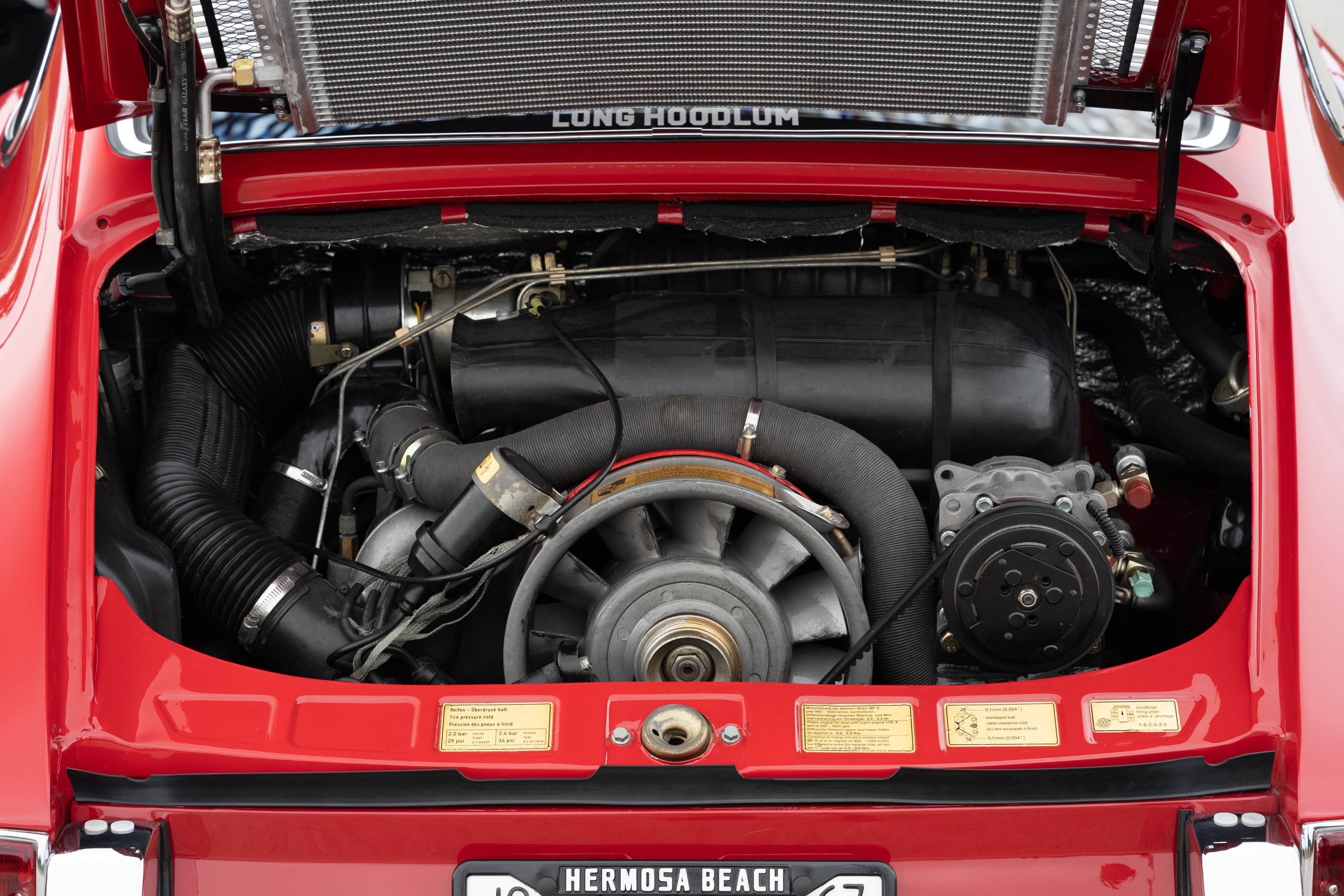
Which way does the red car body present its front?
away from the camera

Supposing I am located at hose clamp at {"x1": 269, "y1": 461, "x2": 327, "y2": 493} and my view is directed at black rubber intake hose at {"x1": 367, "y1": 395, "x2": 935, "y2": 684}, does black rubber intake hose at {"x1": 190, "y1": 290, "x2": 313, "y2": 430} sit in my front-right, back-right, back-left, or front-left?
back-left

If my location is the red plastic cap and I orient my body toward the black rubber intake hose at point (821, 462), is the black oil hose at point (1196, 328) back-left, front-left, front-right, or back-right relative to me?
back-right
